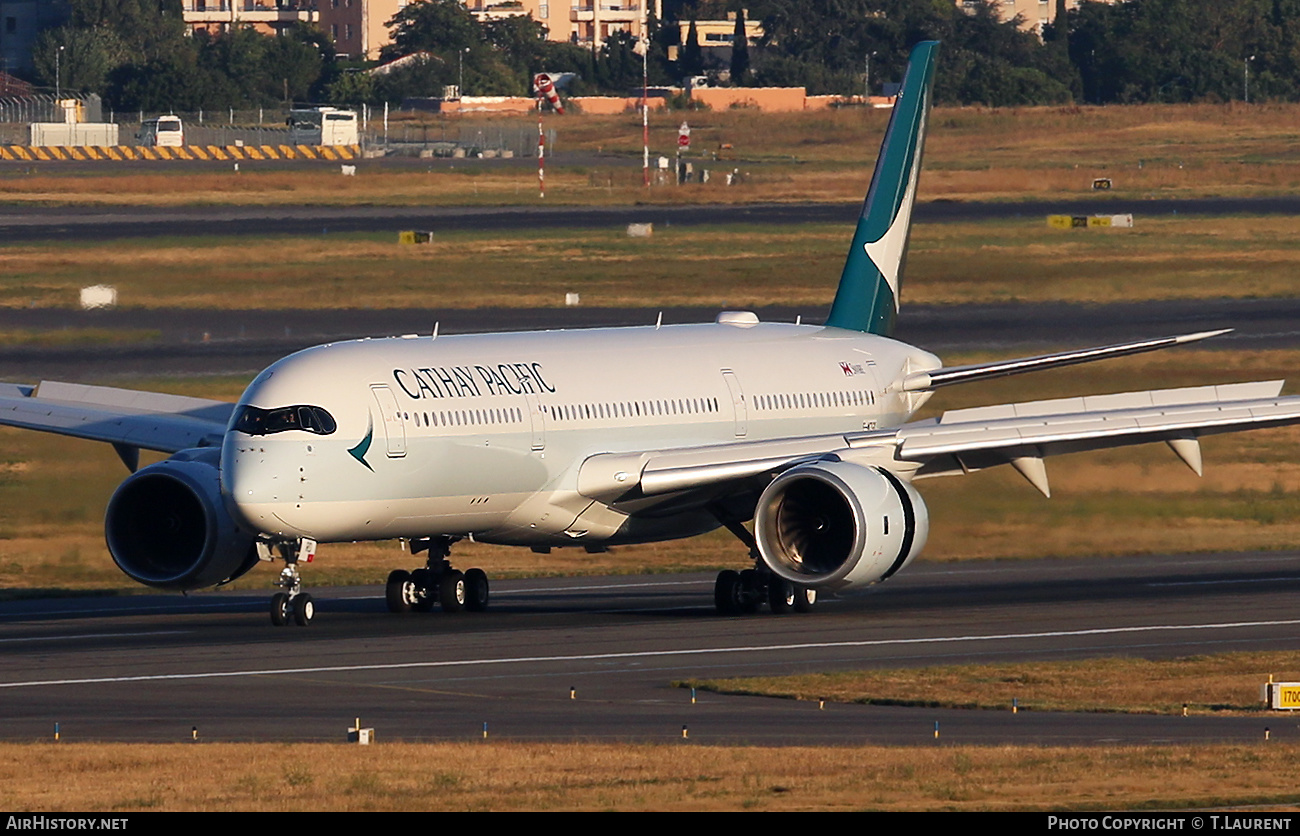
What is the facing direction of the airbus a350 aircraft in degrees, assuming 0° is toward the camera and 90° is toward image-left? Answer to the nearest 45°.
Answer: approximately 45°
